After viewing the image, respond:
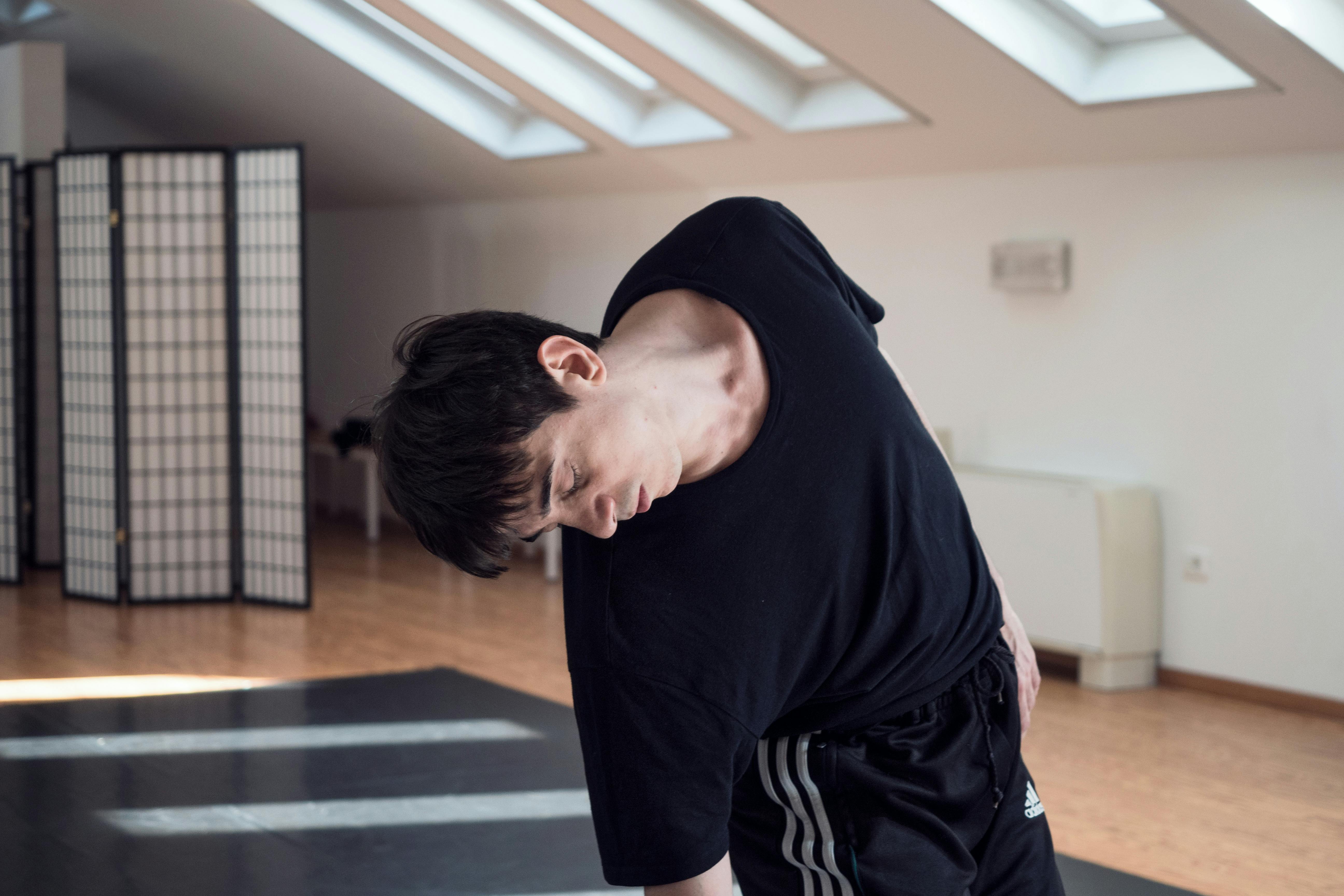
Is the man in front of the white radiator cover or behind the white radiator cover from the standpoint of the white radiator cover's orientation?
in front

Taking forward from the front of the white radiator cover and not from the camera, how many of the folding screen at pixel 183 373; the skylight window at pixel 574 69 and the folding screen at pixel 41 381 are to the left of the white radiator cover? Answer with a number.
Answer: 0

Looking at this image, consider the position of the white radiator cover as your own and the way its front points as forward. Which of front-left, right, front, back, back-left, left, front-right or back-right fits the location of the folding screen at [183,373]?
front-right

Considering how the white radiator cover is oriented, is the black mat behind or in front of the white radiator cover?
in front

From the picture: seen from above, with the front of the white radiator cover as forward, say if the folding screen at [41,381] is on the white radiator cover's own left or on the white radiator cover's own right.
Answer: on the white radiator cover's own right

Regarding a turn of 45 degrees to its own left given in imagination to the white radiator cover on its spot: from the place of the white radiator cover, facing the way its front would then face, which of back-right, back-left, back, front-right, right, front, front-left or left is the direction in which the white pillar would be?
right
